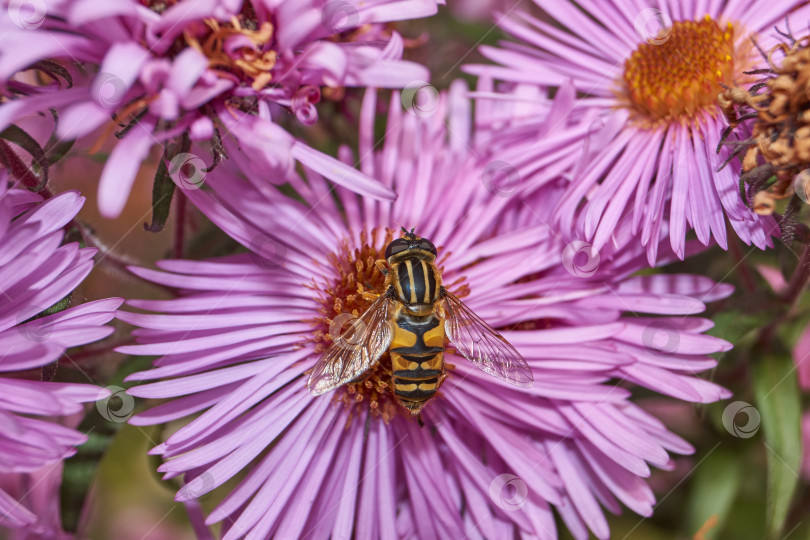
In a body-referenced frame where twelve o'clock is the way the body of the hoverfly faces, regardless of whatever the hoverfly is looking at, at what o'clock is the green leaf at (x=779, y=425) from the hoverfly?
The green leaf is roughly at 2 o'clock from the hoverfly.

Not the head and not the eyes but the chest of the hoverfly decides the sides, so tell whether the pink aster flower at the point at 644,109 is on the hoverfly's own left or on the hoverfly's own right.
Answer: on the hoverfly's own right

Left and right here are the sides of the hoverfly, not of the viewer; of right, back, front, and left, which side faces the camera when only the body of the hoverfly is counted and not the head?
back
